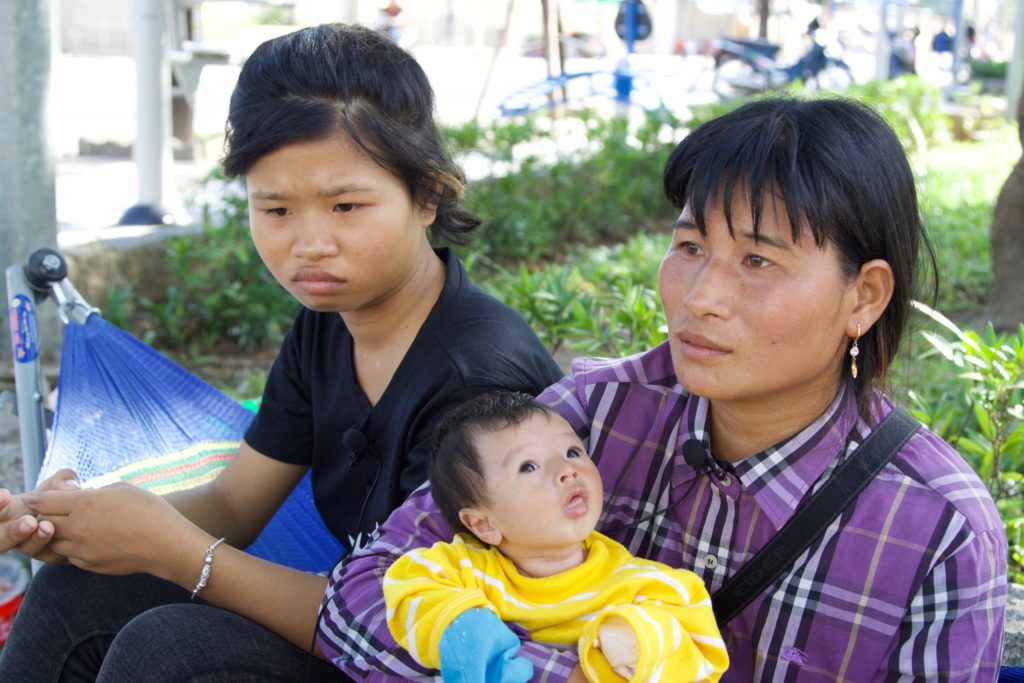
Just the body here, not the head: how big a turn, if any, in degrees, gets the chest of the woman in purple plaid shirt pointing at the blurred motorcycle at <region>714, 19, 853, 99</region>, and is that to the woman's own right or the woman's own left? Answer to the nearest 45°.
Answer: approximately 135° to the woman's own right

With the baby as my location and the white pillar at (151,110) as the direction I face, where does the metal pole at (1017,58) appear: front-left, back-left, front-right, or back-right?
front-right

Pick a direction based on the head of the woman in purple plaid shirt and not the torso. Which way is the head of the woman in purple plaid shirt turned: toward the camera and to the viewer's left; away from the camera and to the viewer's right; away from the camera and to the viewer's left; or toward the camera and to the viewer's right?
toward the camera and to the viewer's left

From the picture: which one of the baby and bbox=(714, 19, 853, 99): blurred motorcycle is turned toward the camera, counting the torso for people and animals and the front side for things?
the baby

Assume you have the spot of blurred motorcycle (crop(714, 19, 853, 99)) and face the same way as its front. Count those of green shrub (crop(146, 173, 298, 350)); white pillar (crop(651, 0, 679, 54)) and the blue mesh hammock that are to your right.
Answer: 2

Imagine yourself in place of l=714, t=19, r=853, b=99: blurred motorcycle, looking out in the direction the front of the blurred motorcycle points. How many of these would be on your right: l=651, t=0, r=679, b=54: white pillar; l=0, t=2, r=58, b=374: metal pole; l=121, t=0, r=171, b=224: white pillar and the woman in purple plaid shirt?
3

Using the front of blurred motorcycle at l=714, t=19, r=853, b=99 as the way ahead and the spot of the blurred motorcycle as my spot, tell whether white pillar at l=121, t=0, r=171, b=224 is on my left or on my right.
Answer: on my right

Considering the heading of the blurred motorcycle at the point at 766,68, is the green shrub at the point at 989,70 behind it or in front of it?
in front

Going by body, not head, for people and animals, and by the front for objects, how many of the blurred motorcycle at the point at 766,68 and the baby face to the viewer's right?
1

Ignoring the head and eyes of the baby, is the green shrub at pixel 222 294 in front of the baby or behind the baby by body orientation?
behind

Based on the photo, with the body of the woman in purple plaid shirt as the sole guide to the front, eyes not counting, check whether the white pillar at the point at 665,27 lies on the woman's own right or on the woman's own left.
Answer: on the woman's own right

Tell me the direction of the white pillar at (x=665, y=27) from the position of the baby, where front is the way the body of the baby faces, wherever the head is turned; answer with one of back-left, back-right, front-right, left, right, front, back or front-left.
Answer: back

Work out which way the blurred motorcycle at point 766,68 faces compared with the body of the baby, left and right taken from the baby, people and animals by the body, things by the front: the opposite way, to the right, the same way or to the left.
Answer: to the left

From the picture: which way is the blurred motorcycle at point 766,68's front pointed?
to the viewer's right

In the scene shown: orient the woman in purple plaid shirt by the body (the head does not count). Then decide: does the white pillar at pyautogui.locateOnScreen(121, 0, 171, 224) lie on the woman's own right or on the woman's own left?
on the woman's own right

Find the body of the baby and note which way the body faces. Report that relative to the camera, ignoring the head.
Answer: toward the camera

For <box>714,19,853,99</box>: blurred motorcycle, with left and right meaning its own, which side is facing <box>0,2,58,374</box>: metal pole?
right

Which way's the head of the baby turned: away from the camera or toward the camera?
toward the camera
